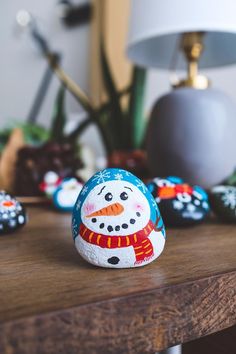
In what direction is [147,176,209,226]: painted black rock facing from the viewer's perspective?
toward the camera

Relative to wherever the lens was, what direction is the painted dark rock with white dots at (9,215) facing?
facing the viewer

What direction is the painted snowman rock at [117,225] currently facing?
toward the camera
